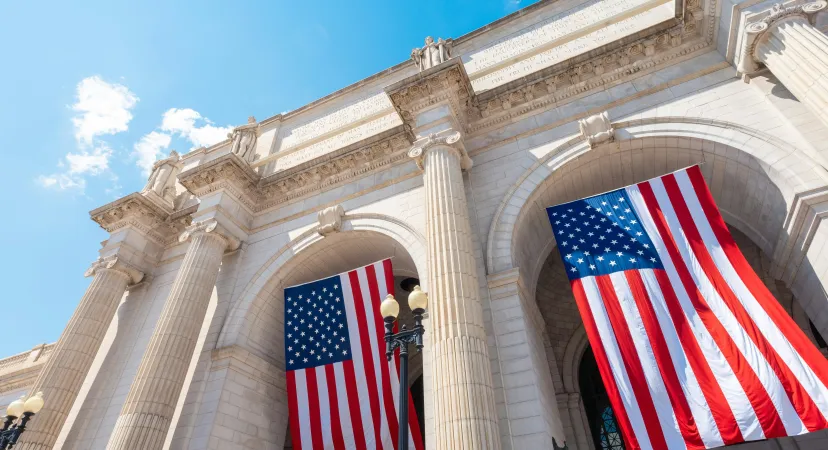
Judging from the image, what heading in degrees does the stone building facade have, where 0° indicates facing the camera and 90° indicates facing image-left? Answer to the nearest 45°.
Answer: approximately 45°
